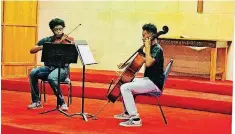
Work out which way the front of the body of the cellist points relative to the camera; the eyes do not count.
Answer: to the viewer's left

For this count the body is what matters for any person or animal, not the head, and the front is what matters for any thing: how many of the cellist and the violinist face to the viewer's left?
1

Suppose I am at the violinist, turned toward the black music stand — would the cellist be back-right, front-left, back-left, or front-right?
front-left

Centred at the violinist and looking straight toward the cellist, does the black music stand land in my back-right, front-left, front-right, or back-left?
front-right

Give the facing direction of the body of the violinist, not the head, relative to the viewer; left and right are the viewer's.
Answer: facing the viewer

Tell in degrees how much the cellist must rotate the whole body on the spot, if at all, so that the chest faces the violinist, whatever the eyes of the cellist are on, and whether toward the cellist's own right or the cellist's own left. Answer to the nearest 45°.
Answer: approximately 45° to the cellist's own right

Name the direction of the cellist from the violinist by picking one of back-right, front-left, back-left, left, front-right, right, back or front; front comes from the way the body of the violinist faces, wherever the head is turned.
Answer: front-left

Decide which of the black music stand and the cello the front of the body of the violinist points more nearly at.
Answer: the black music stand

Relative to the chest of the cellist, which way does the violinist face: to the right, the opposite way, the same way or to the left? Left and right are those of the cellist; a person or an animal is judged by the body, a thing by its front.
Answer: to the left

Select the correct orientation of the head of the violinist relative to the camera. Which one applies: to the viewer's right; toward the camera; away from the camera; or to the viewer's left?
toward the camera

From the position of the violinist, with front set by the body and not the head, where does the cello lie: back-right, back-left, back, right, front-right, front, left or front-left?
front-left

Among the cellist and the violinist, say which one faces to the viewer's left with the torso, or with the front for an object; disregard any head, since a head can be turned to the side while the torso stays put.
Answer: the cellist

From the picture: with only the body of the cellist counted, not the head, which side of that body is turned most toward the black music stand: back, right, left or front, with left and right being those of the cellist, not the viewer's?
front
